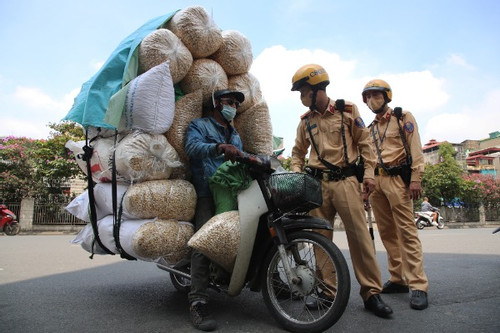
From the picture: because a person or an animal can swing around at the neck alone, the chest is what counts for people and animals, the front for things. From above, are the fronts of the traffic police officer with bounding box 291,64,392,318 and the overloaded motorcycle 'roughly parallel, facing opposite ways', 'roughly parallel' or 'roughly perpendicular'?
roughly perpendicular

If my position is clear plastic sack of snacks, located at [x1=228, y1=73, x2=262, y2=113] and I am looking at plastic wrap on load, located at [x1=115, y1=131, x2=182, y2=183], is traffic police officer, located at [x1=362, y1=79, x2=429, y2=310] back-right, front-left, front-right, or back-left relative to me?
back-left

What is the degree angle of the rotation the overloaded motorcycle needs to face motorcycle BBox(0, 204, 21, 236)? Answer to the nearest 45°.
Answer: approximately 180°

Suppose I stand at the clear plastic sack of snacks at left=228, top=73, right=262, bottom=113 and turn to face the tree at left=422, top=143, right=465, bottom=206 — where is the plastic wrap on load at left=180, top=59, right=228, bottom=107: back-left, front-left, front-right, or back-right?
back-left

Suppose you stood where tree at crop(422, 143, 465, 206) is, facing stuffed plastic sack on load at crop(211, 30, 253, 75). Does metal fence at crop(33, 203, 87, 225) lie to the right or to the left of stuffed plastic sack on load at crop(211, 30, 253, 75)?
right

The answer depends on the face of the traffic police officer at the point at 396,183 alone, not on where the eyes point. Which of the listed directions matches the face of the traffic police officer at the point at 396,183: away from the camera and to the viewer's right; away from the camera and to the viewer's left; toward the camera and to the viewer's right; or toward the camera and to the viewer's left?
toward the camera and to the viewer's left

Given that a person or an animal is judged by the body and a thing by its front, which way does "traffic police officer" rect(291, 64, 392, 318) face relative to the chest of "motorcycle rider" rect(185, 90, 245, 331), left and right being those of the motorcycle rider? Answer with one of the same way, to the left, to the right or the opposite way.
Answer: to the right

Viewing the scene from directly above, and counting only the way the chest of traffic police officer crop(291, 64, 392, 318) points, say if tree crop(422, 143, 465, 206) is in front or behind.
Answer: behind

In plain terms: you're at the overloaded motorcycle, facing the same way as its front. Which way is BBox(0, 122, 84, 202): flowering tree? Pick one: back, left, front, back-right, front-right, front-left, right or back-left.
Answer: back
